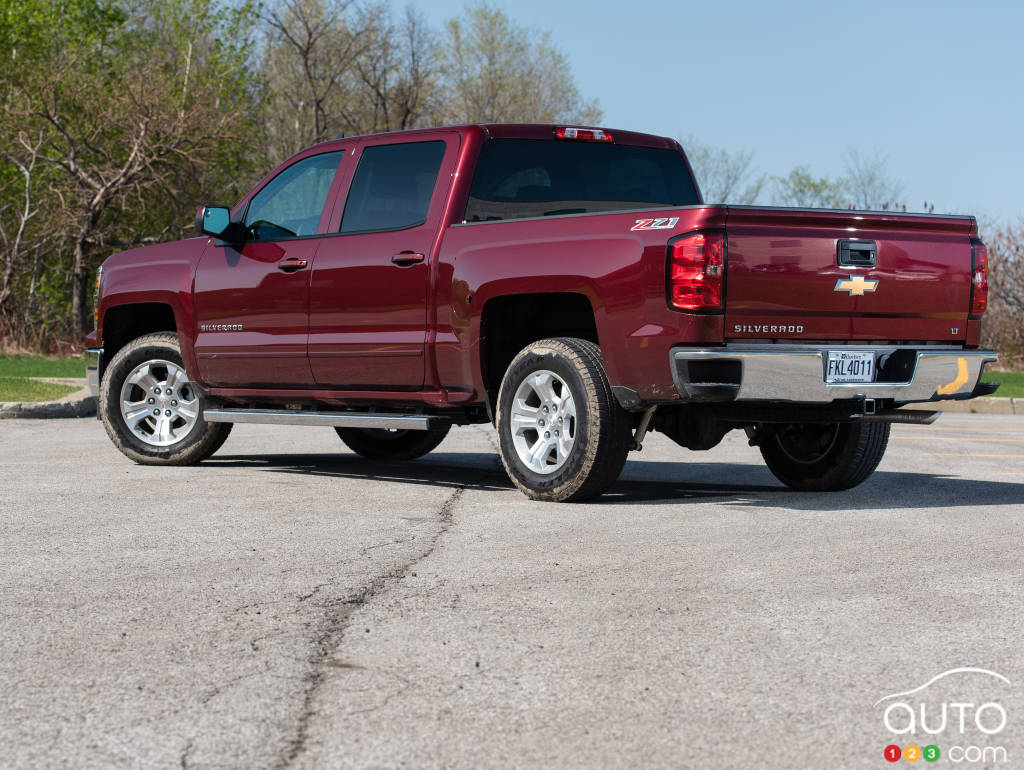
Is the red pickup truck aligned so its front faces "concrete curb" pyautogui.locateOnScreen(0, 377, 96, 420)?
yes

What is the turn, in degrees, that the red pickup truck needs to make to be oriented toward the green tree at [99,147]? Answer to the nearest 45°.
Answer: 0° — it already faces it

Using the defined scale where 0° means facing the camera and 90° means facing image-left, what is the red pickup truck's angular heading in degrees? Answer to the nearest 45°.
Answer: approximately 135°

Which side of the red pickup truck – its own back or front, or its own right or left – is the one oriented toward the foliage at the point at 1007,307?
right

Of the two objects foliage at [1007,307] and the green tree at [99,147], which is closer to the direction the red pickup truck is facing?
the green tree
